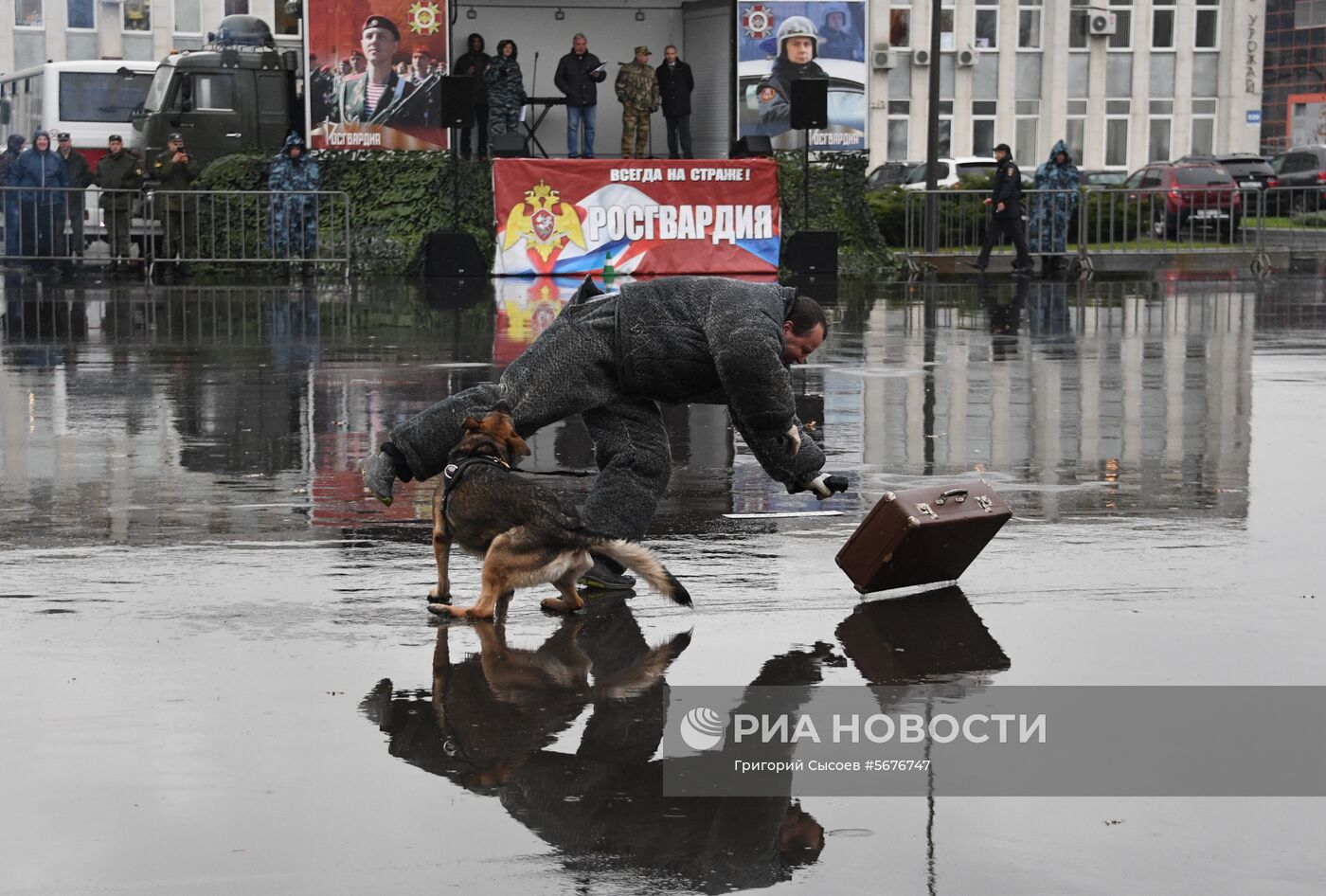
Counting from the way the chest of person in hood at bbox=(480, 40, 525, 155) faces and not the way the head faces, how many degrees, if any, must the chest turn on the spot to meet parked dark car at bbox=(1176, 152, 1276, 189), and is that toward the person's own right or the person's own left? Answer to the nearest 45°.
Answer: approximately 135° to the person's own left

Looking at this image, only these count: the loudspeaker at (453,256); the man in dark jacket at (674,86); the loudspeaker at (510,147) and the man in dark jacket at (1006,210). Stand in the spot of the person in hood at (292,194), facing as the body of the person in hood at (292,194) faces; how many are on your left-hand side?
4

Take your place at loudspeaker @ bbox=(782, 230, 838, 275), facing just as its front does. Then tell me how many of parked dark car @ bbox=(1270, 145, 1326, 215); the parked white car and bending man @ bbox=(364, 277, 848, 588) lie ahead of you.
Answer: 1

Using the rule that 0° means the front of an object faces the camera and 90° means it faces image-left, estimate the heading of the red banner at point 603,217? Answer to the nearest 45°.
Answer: approximately 0°

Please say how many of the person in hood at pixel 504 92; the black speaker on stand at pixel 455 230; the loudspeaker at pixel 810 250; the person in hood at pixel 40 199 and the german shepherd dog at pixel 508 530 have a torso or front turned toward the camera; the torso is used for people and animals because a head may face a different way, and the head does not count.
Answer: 4

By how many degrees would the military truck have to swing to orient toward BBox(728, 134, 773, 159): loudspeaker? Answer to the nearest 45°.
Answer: approximately 135° to its left

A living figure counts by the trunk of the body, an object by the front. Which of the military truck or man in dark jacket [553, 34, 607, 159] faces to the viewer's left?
the military truck

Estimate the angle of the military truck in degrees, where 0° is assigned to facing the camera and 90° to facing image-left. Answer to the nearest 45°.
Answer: approximately 90°

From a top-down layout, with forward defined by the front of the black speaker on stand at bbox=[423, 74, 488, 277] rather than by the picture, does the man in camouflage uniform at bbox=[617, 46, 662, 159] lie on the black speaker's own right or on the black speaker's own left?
on the black speaker's own left

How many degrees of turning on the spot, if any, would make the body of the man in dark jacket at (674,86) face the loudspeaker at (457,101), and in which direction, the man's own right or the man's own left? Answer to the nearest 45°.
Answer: approximately 45° to the man's own right

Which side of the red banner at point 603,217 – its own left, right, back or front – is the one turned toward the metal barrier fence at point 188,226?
right

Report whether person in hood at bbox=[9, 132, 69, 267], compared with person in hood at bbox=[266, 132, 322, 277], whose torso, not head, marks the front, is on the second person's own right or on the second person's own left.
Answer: on the second person's own right

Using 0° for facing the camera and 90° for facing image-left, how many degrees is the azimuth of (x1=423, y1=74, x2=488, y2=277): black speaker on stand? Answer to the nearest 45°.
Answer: approximately 0°
